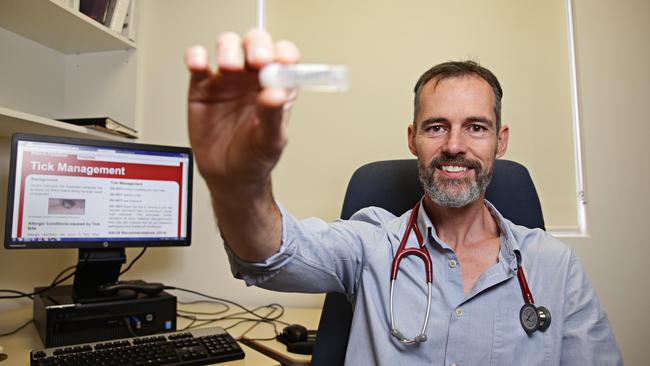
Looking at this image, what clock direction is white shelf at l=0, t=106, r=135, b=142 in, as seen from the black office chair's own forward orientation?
The white shelf is roughly at 3 o'clock from the black office chair.

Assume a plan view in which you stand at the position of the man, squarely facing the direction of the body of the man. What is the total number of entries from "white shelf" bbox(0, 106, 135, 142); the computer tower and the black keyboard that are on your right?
3

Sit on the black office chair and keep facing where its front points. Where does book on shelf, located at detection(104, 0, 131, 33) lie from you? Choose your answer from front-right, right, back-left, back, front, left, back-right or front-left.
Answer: right

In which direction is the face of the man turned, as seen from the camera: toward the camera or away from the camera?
toward the camera

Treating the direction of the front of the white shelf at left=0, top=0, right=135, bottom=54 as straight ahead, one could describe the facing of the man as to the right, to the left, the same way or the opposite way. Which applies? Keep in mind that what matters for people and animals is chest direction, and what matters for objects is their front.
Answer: to the right

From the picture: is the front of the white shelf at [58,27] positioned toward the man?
yes

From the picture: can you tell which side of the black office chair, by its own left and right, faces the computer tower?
right

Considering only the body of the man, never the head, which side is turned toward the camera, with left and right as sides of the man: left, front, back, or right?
front

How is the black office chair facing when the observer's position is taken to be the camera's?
facing the viewer

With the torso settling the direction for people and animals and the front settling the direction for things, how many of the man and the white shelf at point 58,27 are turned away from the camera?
0

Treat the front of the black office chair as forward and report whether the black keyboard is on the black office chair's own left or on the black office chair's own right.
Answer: on the black office chair's own right

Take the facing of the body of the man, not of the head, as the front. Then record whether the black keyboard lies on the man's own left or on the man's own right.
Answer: on the man's own right

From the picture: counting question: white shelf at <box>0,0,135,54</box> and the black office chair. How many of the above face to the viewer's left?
0

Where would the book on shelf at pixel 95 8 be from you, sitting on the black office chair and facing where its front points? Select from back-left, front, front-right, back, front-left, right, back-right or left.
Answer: right

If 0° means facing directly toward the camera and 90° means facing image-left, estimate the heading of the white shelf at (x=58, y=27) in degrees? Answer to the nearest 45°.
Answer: approximately 315°
